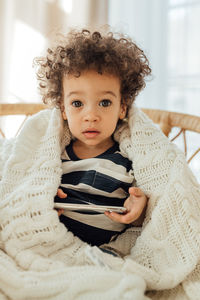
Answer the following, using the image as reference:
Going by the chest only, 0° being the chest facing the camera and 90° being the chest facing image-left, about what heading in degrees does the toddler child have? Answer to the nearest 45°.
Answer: approximately 0°

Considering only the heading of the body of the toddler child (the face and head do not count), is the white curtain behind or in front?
behind
